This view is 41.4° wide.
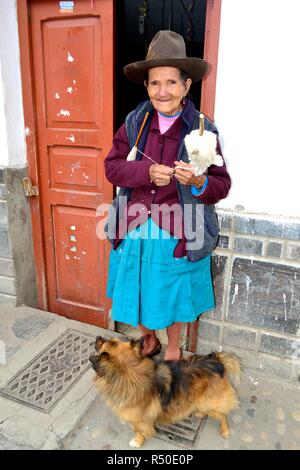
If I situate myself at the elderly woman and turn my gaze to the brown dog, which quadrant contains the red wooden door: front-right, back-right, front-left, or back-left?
back-right

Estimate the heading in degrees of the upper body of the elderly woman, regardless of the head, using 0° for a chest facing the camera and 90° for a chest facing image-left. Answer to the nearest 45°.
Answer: approximately 0°

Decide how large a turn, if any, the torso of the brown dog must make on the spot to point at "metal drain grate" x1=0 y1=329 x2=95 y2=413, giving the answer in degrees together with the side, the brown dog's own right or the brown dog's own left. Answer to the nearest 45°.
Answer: approximately 45° to the brown dog's own right

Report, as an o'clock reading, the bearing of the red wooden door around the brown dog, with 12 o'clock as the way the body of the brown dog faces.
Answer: The red wooden door is roughly at 2 o'clock from the brown dog.

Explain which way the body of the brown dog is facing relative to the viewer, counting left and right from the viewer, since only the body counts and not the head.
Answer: facing to the left of the viewer

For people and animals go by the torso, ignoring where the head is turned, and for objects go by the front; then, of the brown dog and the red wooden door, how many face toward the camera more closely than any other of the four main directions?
1

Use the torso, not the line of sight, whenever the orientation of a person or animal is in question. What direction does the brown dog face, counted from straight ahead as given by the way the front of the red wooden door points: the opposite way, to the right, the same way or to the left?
to the right
